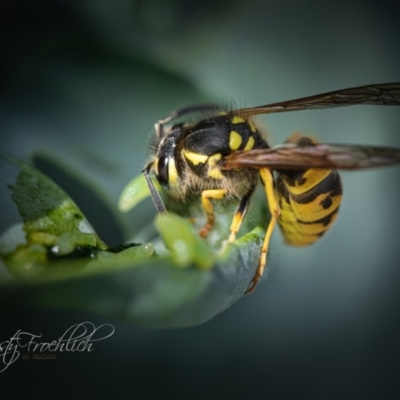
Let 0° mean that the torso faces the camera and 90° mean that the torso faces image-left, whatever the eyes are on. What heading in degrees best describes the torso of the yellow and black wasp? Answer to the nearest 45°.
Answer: approximately 90°
